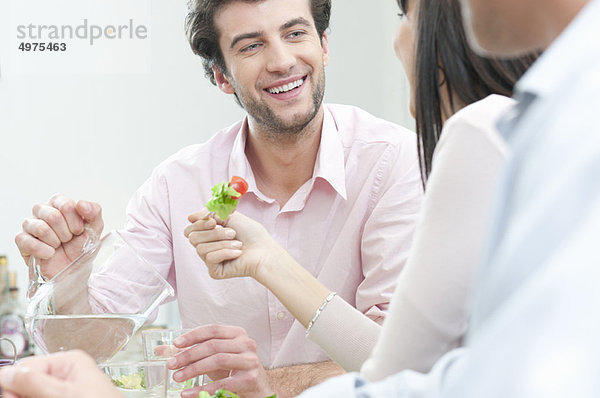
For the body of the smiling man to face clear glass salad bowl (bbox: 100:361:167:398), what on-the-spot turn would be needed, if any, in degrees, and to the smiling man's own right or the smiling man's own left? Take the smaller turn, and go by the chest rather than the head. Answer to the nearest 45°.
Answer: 0° — they already face it

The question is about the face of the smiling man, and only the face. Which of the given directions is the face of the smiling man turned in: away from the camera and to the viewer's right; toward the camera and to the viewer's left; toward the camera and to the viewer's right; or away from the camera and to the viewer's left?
toward the camera and to the viewer's right

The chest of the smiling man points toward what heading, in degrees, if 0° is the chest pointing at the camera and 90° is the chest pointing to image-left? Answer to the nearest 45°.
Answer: approximately 0°

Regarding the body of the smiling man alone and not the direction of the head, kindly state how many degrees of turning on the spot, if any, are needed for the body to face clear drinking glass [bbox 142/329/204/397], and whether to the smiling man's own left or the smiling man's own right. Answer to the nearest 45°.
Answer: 0° — they already face it
